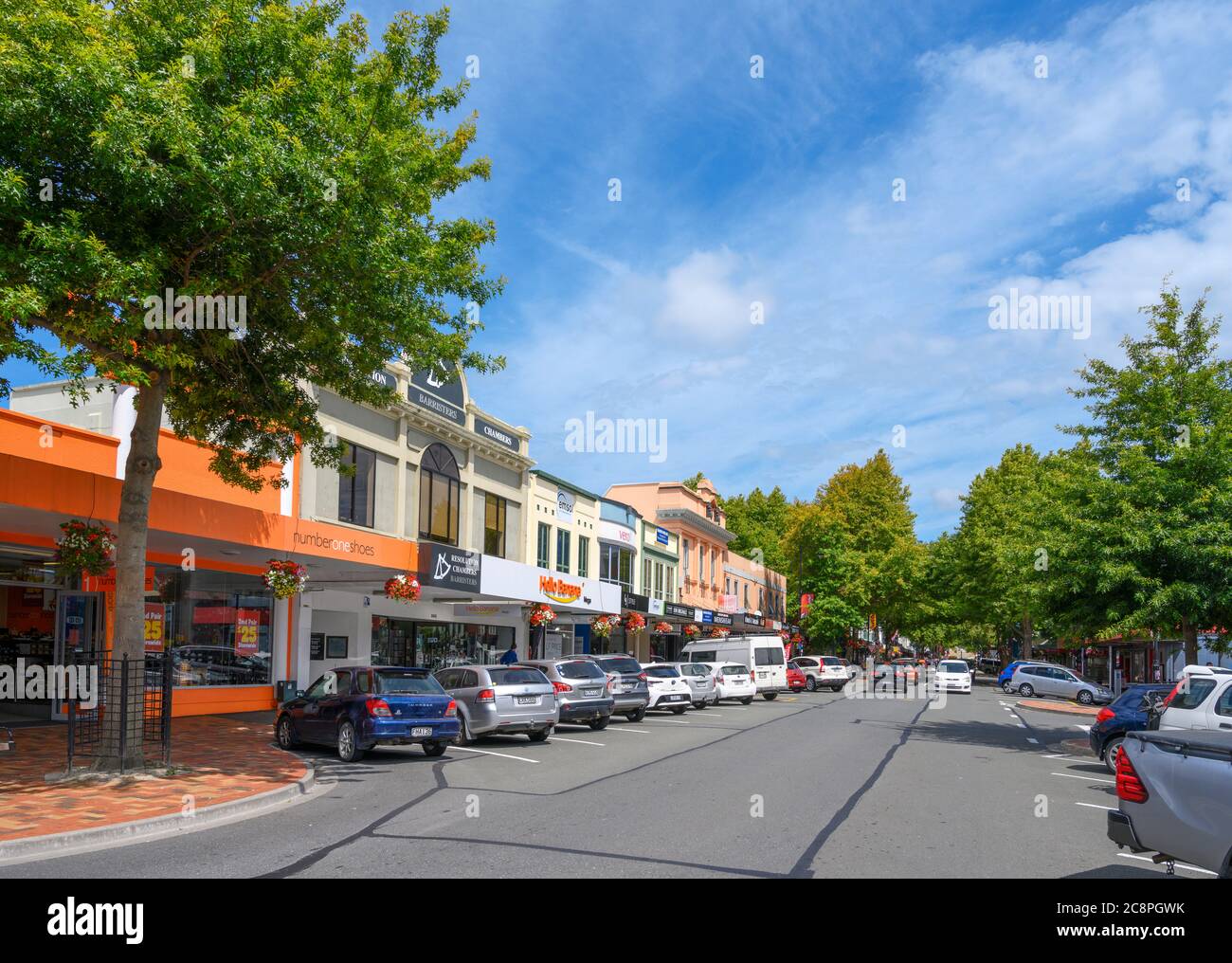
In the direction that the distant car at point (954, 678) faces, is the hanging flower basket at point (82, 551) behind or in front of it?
in front

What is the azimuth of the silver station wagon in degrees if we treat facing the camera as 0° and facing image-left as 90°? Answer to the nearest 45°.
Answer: approximately 135°

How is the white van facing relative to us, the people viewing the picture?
facing away from the viewer and to the left of the viewer

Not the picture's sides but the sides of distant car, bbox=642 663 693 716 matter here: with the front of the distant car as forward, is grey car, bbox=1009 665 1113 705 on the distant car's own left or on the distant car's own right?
on the distant car's own right

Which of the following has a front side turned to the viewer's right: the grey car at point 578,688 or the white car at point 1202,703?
the white car

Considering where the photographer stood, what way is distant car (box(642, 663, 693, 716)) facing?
facing away from the viewer and to the left of the viewer

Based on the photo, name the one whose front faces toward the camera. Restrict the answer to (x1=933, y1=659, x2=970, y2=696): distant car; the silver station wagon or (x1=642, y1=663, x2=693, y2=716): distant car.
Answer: (x1=933, y1=659, x2=970, y2=696): distant car

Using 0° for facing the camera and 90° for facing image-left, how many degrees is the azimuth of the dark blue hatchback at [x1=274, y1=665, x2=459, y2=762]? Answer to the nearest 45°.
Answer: approximately 135°

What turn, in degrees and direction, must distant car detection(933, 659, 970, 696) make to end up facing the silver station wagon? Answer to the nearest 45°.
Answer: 0° — it already faces it

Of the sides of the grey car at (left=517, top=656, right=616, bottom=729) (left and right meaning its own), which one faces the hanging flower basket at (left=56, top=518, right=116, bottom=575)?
left

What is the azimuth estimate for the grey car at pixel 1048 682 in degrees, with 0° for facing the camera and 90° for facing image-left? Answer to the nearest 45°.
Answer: approximately 315°

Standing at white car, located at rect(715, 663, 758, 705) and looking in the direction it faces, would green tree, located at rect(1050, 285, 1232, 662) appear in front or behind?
behind

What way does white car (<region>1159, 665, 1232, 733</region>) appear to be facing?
to the viewer's right

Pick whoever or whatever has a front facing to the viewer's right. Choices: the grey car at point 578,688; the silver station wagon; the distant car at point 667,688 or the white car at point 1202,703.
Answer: the white car
